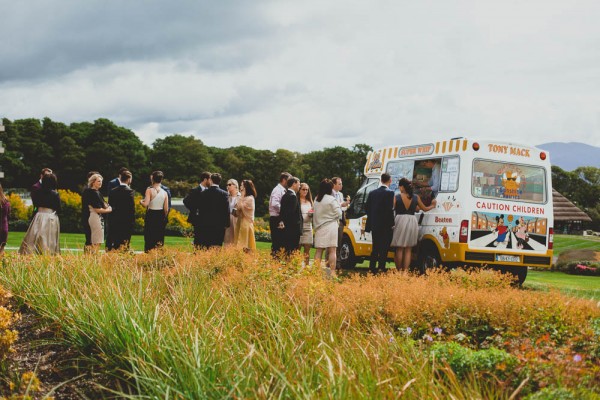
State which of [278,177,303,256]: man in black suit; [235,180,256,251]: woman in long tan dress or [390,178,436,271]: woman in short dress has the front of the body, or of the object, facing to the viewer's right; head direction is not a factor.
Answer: the man in black suit

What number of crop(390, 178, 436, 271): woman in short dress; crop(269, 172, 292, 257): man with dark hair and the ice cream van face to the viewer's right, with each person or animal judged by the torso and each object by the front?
1

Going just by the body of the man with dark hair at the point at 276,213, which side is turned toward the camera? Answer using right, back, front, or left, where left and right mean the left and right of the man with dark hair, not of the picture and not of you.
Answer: right

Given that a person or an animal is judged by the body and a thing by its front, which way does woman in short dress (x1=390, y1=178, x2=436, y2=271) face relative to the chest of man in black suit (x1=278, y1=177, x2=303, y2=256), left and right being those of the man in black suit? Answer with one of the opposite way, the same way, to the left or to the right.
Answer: to the left

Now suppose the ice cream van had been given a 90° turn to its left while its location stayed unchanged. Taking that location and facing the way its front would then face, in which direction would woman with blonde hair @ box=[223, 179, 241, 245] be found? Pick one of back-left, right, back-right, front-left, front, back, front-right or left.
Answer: front-right

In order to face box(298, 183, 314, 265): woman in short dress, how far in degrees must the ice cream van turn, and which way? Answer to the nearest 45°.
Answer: approximately 45° to its left

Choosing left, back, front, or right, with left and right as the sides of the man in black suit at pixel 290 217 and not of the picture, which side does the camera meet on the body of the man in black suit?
right

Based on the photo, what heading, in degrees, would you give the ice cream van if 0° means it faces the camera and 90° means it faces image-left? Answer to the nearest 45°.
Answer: approximately 135°

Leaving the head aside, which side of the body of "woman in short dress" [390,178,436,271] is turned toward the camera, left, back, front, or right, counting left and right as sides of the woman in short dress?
back

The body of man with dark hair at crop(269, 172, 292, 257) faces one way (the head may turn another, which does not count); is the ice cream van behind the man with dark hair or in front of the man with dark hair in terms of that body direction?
in front

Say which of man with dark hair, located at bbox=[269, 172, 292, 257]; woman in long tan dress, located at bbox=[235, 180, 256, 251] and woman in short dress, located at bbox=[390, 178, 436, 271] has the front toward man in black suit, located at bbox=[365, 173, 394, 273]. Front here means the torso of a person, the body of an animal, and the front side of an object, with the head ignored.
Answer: the man with dark hair

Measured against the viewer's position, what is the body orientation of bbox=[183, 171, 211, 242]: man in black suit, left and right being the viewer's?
facing to the right of the viewer

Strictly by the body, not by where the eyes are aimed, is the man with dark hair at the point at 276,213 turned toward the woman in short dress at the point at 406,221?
yes

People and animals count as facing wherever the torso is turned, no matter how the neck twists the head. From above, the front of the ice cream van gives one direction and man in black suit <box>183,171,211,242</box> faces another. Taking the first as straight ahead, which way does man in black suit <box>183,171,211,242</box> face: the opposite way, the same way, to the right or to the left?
to the right

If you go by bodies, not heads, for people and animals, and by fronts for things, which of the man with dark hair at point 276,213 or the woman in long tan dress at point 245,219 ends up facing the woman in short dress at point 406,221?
the man with dark hair
